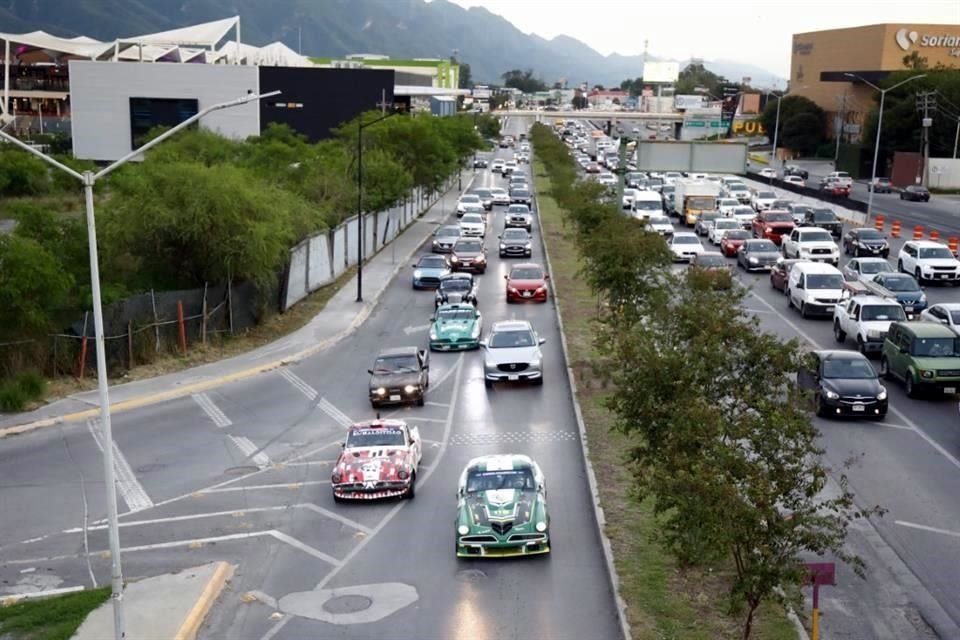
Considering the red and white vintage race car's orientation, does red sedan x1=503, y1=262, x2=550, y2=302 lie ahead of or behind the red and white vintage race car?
behind

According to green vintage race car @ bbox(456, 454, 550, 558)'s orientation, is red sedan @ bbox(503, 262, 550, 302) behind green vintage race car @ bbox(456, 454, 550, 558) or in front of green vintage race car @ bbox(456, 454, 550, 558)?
behind

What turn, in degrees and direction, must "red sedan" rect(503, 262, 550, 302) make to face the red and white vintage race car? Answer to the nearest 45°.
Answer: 0° — it already faces it

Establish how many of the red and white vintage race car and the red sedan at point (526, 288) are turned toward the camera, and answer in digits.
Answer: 2

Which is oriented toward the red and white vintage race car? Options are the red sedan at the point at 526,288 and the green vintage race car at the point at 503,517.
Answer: the red sedan

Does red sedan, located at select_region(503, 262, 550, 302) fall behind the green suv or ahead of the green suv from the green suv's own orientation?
behind

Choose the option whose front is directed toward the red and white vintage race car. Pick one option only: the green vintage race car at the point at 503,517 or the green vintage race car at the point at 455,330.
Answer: the green vintage race car at the point at 455,330

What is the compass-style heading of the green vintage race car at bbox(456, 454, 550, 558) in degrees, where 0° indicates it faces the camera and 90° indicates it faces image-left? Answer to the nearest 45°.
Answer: approximately 0°
